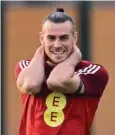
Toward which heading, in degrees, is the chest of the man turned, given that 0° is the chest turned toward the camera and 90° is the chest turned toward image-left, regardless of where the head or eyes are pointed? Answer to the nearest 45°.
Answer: approximately 0°
